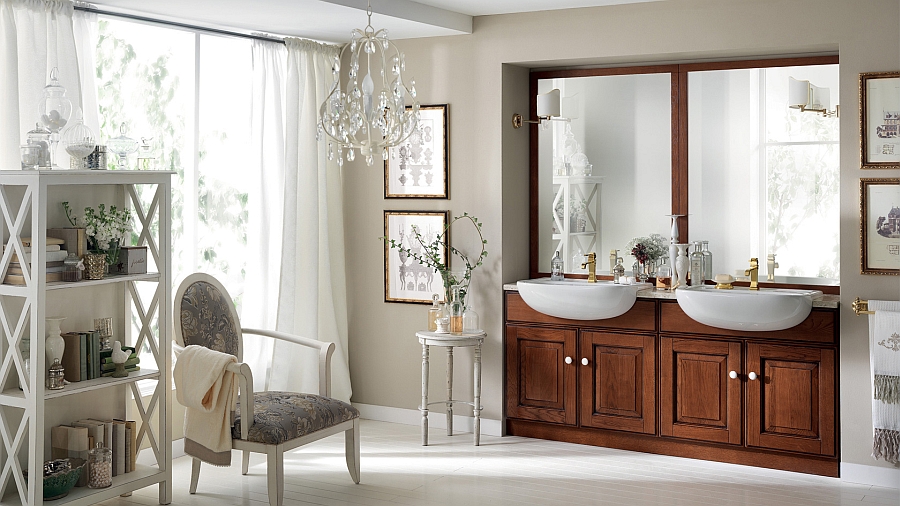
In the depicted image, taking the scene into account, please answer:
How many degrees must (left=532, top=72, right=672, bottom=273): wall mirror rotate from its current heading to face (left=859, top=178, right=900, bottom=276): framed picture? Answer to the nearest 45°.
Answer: approximately 45° to its left

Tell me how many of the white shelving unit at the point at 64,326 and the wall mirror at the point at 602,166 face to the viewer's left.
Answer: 0

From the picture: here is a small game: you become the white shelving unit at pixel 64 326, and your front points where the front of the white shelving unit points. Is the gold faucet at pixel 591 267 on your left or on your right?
on your left

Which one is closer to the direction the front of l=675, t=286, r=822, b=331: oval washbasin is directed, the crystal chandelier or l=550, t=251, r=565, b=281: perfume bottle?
the crystal chandelier

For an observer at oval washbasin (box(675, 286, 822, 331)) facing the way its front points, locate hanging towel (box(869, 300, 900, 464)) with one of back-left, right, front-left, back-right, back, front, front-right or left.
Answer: left

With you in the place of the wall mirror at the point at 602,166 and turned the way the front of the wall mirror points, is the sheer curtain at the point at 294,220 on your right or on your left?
on your right

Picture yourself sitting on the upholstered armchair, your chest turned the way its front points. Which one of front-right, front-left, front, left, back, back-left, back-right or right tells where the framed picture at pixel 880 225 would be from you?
front-left

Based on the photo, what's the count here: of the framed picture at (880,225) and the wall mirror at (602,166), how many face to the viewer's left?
0

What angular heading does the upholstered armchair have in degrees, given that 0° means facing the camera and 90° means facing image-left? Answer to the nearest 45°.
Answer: approximately 315°
